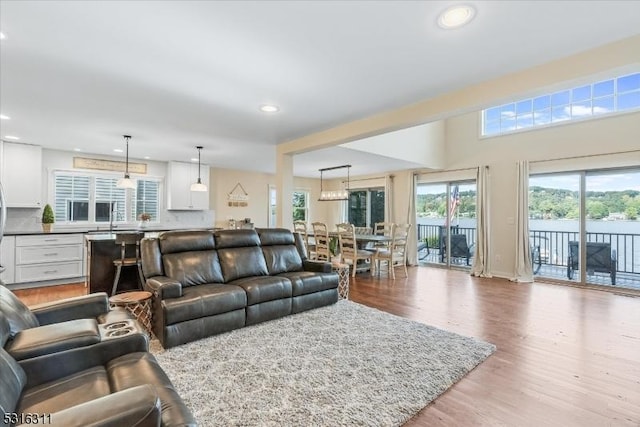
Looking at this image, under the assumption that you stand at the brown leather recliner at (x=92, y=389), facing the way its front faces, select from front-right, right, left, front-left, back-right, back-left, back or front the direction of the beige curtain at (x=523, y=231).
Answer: front

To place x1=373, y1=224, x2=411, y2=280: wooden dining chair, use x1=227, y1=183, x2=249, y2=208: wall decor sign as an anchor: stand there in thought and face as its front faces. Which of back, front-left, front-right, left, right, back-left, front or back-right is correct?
front-left

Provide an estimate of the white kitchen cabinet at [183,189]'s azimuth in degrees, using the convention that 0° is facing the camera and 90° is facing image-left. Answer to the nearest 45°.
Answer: approximately 0°

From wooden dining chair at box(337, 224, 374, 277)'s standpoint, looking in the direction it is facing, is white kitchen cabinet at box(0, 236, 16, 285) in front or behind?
behind

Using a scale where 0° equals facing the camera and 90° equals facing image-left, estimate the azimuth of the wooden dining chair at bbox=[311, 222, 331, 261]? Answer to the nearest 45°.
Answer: approximately 225°

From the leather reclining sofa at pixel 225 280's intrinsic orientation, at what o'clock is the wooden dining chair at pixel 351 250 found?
The wooden dining chair is roughly at 9 o'clock from the leather reclining sofa.

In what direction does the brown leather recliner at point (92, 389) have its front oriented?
to the viewer's right

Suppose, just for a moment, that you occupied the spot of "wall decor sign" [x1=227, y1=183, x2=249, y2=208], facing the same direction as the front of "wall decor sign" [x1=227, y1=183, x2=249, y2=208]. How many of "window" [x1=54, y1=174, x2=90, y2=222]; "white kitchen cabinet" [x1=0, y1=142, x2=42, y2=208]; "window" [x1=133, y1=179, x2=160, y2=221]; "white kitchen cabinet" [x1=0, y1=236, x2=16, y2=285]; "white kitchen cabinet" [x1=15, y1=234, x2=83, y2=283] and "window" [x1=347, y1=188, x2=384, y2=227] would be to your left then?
1

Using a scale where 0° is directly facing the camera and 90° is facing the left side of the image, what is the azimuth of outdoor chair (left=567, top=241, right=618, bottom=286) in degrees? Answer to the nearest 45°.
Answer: approximately 180°

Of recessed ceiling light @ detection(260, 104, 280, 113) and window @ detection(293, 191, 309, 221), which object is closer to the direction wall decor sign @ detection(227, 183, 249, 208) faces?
the recessed ceiling light

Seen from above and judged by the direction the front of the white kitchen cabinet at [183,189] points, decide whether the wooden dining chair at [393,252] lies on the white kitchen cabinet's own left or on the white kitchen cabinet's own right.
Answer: on the white kitchen cabinet's own left

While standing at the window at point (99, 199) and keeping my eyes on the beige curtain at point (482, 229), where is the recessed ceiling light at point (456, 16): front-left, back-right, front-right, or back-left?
front-right

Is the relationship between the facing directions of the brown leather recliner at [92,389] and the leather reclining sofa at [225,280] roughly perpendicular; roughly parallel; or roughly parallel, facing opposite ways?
roughly perpendicular

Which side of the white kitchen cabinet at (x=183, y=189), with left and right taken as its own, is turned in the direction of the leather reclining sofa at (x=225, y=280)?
front

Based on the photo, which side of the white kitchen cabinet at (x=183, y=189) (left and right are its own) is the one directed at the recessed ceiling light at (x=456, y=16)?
front

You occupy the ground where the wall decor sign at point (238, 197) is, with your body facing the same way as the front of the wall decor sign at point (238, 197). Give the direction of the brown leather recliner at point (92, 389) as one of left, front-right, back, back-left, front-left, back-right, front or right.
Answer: front

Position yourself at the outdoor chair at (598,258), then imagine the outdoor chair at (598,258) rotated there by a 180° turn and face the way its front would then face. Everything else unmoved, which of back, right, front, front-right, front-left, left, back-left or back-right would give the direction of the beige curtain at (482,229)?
right

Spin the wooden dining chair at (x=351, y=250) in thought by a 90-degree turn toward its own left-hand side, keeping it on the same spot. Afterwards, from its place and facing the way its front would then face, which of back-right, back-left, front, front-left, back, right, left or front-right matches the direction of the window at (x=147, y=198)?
front-left

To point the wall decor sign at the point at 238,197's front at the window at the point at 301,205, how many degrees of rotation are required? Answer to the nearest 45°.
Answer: approximately 135° to its left

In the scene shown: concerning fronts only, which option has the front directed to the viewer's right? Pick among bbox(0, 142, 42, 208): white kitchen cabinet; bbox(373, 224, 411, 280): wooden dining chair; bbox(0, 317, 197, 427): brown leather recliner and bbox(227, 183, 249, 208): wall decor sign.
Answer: the brown leather recliner

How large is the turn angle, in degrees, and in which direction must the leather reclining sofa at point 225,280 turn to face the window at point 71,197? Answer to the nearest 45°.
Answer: approximately 180°

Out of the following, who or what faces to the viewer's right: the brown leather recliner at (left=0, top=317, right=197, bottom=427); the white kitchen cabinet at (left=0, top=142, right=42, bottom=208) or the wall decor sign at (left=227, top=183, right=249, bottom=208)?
the brown leather recliner
